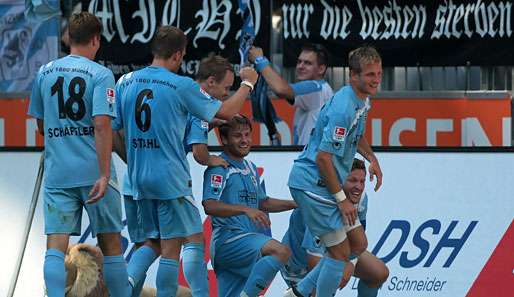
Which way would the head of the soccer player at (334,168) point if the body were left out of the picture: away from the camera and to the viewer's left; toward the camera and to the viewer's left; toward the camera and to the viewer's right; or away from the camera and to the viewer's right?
toward the camera and to the viewer's right

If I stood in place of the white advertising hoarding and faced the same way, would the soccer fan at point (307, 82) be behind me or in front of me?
behind

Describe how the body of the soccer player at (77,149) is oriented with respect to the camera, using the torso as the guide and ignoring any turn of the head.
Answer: away from the camera

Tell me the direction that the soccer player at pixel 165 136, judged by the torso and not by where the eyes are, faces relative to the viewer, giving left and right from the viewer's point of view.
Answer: facing away from the viewer and to the right of the viewer

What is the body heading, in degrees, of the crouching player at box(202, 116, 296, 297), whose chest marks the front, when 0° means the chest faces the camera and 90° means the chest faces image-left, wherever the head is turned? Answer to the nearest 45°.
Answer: approximately 315°

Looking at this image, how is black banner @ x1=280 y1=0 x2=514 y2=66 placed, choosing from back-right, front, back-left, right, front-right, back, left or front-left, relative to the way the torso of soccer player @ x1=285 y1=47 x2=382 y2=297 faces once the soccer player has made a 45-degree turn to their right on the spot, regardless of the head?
back

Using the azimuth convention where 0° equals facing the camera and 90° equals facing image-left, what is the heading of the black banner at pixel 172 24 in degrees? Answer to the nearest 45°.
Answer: approximately 0°
